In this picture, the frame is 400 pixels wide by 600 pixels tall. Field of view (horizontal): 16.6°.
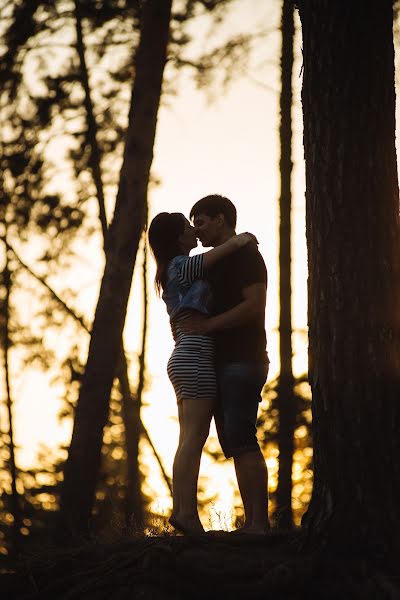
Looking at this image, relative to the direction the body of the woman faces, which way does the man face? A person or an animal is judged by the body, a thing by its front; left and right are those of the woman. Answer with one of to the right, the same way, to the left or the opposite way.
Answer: the opposite way

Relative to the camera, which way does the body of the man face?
to the viewer's left

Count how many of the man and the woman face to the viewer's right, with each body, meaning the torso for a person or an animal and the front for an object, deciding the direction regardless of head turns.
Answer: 1

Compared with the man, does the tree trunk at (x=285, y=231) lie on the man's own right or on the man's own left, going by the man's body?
on the man's own right

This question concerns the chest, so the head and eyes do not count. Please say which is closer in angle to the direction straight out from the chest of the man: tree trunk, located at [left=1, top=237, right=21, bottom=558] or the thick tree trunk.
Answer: the tree trunk

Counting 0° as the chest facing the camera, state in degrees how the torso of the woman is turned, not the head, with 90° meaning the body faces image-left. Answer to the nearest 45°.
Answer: approximately 270°

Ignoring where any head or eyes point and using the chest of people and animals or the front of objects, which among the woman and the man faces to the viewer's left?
the man

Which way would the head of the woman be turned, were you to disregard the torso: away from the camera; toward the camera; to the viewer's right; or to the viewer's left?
to the viewer's right
